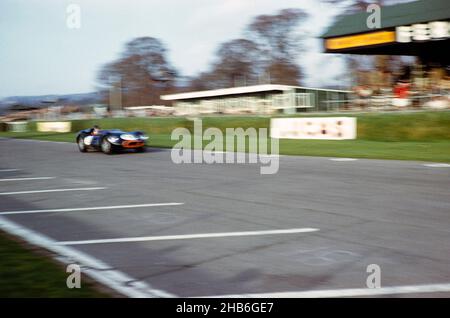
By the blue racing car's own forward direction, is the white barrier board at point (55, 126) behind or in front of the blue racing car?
behind

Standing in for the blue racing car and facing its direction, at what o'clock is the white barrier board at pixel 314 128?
The white barrier board is roughly at 10 o'clock from the blue racing car.

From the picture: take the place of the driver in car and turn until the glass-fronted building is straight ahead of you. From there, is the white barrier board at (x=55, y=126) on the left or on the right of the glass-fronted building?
left

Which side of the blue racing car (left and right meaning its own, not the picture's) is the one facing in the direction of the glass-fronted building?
left

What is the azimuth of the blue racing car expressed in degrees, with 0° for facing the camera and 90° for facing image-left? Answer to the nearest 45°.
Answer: approximately 315°

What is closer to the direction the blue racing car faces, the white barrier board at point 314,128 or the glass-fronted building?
the white barrier board
